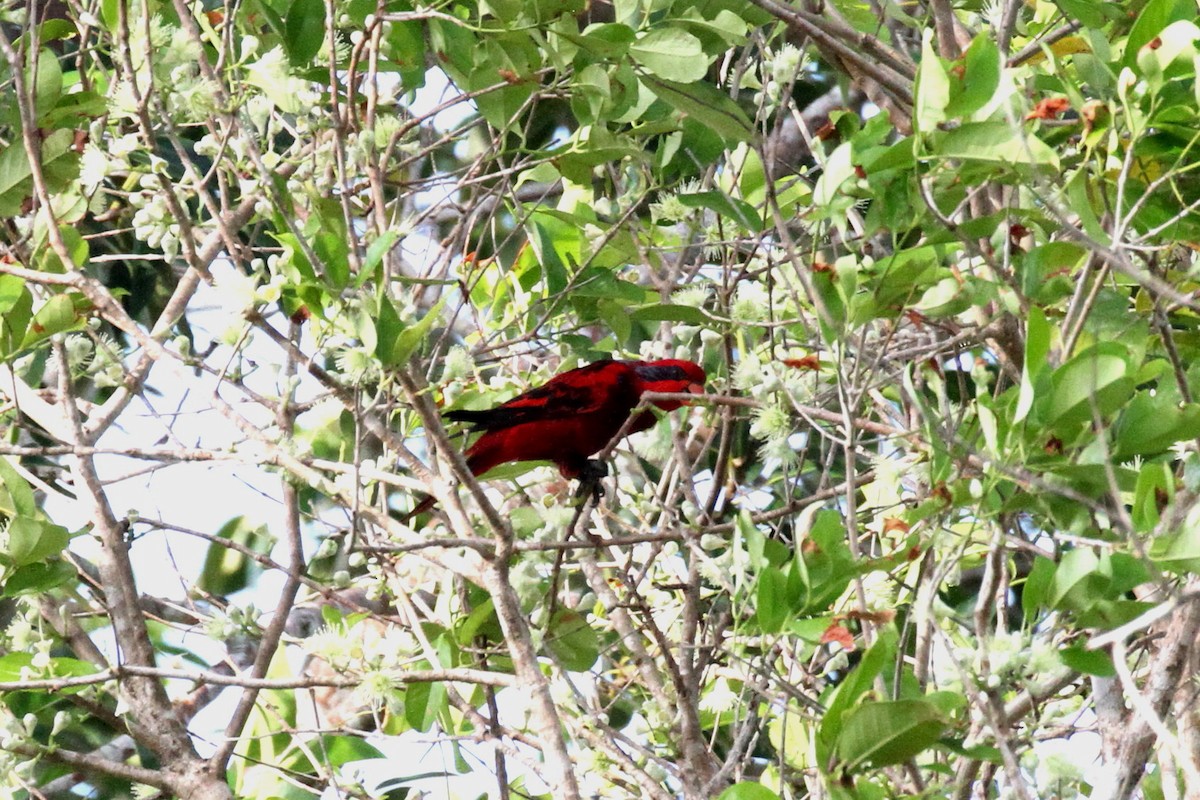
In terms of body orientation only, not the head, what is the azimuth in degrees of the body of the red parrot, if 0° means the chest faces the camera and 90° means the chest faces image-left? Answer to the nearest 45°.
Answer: approximately 270°
